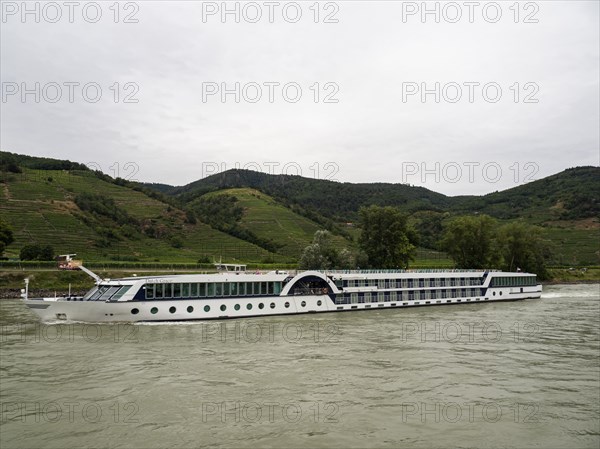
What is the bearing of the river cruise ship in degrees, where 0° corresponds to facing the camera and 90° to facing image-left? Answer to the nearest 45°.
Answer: approximately 45°
